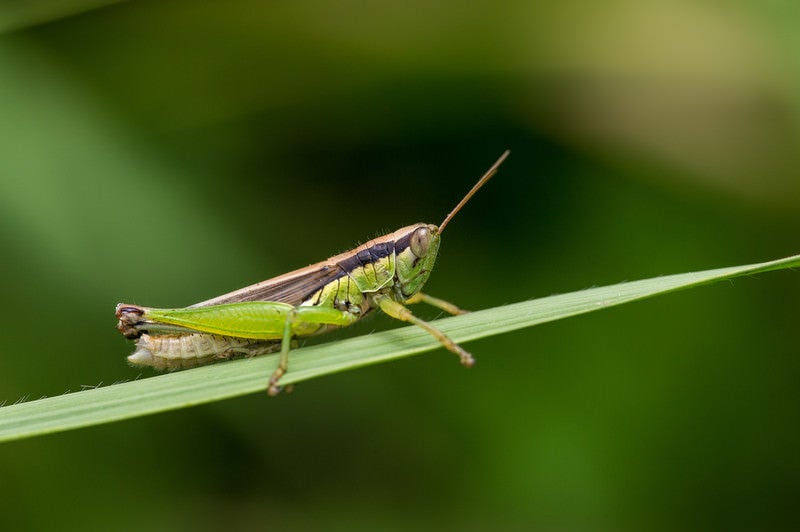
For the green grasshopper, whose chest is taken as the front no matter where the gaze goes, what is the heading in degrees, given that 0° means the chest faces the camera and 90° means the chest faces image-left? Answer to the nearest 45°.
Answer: approximately 270°
